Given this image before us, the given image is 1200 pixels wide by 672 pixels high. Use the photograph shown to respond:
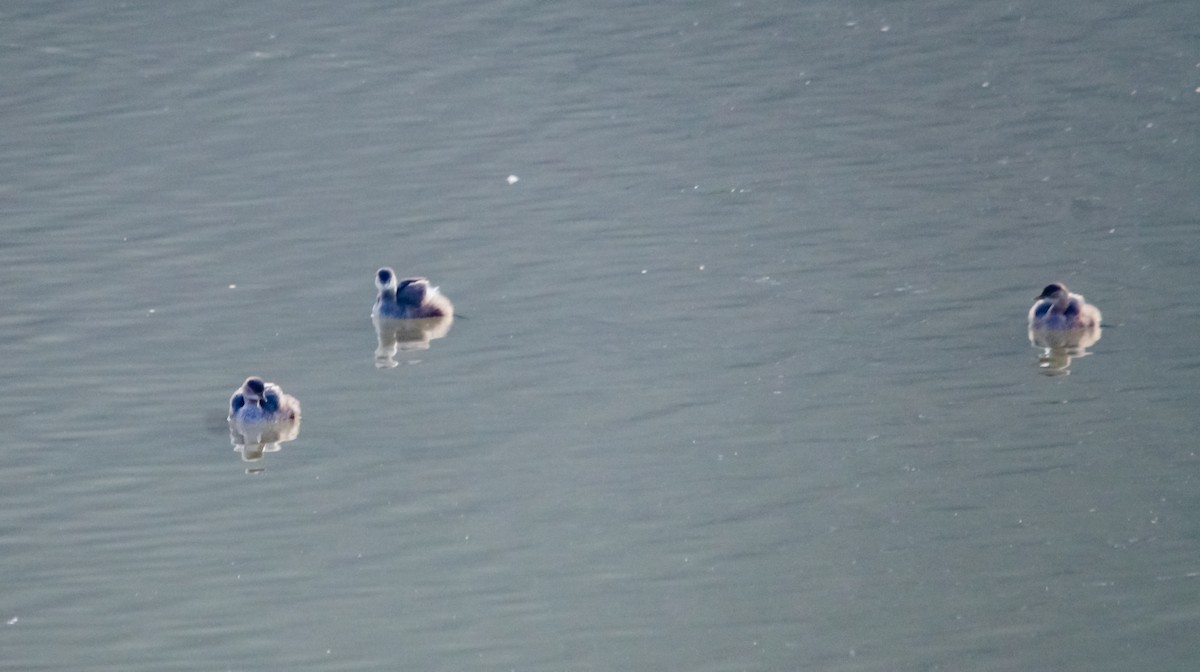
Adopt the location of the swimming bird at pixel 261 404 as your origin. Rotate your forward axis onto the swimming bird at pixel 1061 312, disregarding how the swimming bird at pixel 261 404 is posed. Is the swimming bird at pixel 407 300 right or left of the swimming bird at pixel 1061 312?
left

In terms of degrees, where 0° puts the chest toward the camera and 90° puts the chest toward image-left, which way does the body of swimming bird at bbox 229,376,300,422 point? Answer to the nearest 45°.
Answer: approximately 45°

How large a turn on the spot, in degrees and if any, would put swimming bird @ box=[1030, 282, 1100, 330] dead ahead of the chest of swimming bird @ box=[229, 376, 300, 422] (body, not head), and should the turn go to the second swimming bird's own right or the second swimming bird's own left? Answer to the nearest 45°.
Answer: approximately 135° to the second swimming bird's own left

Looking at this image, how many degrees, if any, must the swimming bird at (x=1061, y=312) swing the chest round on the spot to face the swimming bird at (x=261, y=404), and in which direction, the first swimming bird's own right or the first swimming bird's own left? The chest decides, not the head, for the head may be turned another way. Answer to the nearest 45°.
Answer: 0° — it already faces it

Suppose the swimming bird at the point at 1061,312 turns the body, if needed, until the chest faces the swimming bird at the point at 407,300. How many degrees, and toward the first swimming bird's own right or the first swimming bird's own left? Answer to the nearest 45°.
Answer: approximately 45° to the first swimming bird's own right

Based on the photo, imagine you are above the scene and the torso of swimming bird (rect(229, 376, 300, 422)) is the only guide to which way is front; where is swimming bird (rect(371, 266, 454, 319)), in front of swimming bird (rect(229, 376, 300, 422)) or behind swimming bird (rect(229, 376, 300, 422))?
behind

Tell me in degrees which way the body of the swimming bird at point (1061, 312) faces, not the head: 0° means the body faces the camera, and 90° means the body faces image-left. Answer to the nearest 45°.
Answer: approximately 45°
